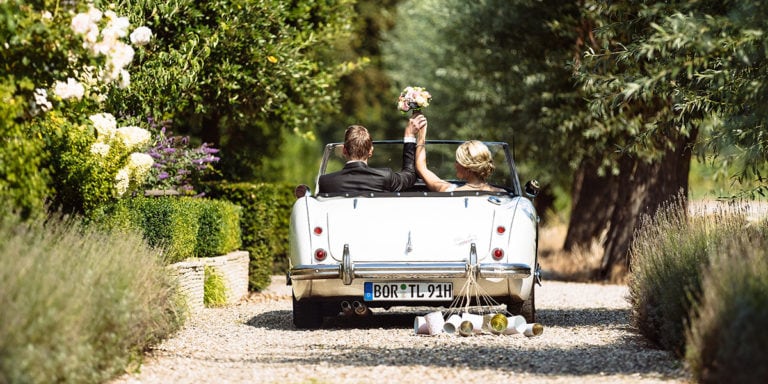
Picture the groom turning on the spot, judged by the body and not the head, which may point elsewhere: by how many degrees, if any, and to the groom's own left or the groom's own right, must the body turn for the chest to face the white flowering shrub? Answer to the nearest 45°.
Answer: approximately 135° to the groom's own left

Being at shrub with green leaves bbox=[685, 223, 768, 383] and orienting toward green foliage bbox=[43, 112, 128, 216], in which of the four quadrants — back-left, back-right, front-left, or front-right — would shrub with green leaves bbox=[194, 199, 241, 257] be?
front-right

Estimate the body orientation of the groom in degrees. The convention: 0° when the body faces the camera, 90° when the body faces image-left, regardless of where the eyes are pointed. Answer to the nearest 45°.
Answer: approximately 180°

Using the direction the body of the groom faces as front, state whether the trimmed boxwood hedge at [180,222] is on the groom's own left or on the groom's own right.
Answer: on the groom's own left

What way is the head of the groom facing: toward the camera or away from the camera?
away from the camera

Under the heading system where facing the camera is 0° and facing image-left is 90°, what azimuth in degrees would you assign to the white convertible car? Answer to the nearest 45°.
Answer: approximately 180°

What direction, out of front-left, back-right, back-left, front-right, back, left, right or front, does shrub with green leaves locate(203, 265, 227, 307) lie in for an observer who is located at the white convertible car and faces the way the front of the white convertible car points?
front-left

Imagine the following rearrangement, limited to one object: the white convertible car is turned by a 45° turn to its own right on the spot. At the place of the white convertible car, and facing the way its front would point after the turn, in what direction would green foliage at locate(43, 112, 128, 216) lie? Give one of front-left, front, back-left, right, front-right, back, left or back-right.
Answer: back-left

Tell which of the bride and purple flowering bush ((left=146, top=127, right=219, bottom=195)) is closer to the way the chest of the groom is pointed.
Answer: the purple flowering bush

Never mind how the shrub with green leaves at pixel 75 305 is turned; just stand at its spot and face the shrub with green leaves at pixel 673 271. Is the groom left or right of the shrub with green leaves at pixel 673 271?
left

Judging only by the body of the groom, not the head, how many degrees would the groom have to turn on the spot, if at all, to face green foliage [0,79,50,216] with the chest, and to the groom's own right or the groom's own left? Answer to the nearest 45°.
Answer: approximately 135° to the groom's own left

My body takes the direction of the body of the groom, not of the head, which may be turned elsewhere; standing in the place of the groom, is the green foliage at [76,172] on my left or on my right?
on my left
